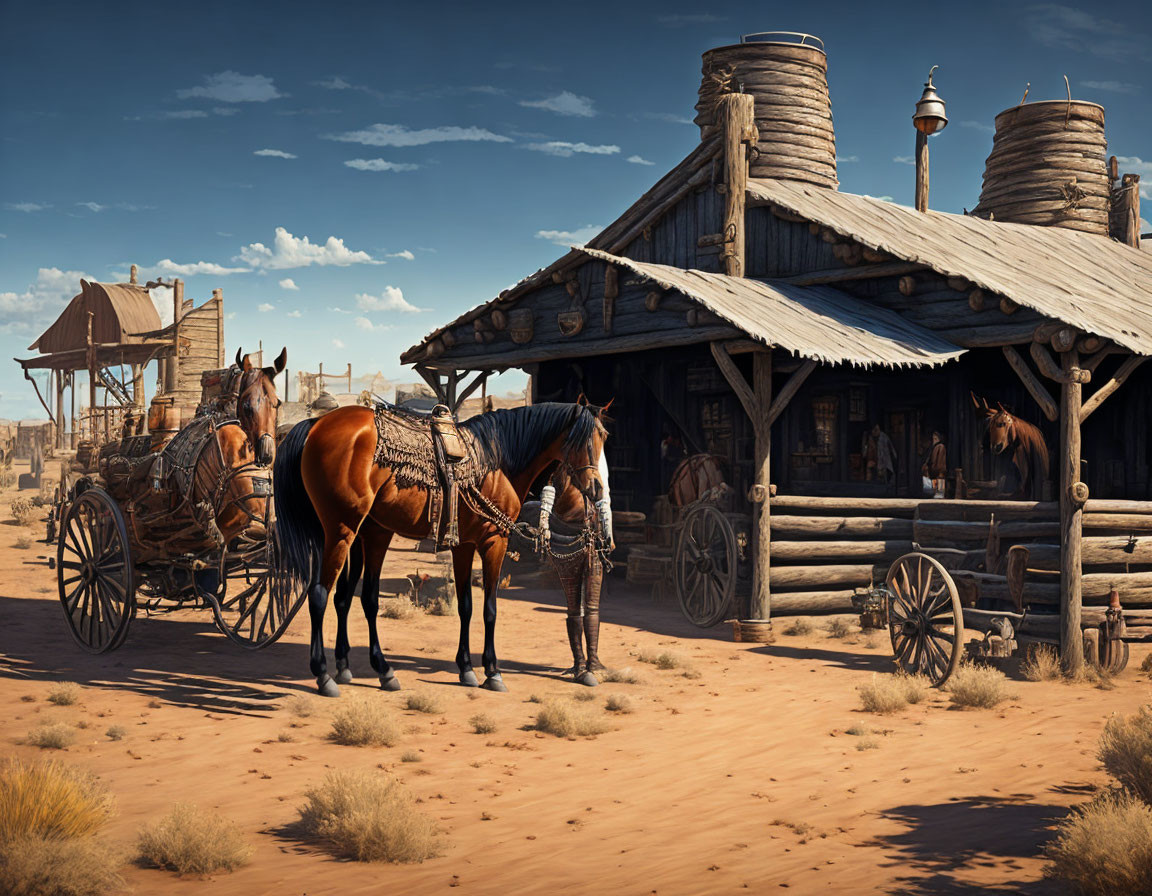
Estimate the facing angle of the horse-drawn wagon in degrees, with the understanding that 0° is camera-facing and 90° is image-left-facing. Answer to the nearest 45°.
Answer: approximately 315°

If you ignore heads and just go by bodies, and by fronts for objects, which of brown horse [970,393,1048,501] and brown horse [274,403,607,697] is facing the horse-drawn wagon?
brown horse [970,393,1048,501]

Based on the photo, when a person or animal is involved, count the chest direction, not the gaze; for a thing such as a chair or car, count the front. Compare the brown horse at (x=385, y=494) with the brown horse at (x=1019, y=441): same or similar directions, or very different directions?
very different directions

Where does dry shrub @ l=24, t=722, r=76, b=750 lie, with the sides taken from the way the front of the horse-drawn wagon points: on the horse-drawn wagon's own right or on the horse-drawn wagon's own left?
on the horse-drawn wagon's own right

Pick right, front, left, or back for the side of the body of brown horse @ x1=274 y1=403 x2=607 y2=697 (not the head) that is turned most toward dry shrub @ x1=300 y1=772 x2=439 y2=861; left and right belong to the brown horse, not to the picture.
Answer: right

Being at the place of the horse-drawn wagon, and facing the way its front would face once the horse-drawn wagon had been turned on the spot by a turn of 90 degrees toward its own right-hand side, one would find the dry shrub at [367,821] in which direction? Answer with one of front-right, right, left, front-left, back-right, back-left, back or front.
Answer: front-left

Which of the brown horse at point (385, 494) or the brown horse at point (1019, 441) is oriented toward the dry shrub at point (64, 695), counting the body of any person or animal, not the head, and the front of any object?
the brown horse at point (1019, 441)

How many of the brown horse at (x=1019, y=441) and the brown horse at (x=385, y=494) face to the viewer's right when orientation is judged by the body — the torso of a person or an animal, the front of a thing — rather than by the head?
1

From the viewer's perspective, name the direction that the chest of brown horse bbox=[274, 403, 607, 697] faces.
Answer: to the viewer's right

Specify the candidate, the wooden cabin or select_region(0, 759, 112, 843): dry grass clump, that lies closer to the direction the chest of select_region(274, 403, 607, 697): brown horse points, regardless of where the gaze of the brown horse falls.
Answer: the wooden cabin

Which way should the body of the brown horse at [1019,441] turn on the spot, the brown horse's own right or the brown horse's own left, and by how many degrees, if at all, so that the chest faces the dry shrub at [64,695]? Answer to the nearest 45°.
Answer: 0° — it already faces it
